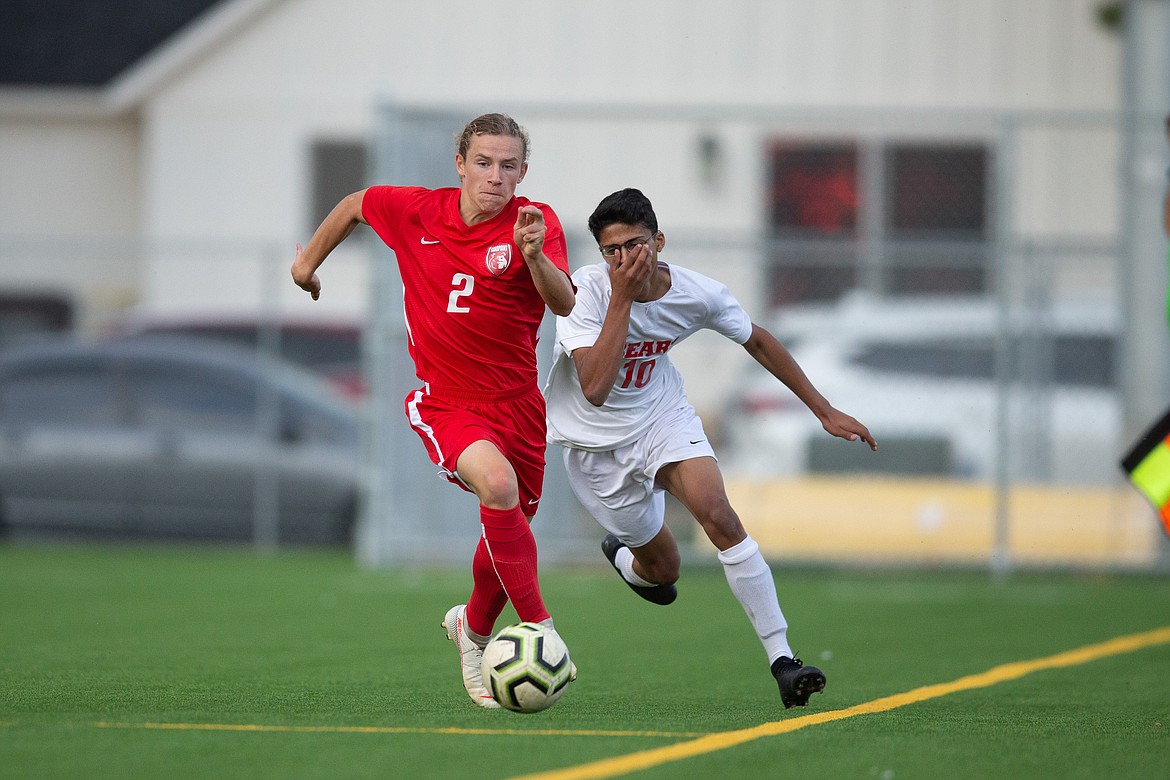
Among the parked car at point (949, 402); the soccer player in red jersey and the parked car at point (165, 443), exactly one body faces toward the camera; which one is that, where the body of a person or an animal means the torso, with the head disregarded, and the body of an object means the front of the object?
the soccer player in red jersey

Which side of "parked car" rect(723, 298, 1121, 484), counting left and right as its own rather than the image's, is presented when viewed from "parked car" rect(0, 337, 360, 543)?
back

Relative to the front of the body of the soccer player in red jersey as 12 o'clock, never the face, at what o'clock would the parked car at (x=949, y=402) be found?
The parked car is roughly at 7 o'clock from the soccer player in red jersey.

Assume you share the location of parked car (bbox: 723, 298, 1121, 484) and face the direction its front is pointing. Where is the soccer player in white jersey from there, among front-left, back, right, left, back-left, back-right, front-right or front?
right

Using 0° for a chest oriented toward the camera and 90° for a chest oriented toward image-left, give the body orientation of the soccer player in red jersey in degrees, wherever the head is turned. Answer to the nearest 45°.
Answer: approximately 0°

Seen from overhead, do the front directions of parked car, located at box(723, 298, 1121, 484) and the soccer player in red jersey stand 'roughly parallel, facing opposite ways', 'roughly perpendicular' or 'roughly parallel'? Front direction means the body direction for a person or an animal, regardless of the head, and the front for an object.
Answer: roughly perpendicular

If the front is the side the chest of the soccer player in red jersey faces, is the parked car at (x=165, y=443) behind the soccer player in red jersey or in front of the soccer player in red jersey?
behind

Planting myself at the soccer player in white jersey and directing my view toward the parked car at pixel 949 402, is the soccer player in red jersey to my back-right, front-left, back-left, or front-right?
back-left

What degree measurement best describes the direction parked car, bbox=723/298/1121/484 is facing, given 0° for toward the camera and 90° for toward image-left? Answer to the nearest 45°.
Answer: approximately 270°
